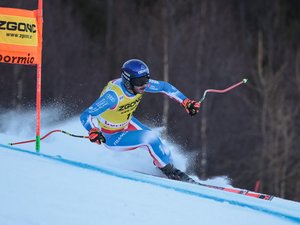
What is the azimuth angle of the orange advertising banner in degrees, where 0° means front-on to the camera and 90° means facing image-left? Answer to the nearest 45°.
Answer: approximately 0°

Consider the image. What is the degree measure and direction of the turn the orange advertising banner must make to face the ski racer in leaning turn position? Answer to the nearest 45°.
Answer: approximately 90° to its left
